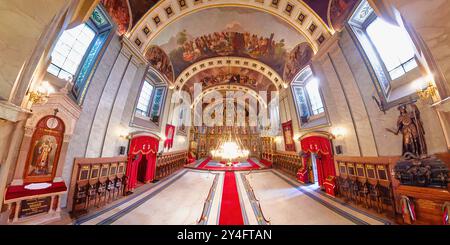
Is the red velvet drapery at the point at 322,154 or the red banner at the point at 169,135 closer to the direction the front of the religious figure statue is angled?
the red banner

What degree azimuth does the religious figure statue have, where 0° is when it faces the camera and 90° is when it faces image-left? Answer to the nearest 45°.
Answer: approximately 45°

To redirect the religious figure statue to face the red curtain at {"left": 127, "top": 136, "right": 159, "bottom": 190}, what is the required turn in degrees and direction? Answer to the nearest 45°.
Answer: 0° — it already faces it

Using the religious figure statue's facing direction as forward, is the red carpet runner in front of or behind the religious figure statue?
in front

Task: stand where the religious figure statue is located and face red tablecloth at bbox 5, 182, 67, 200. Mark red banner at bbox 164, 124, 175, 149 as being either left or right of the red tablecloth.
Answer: right

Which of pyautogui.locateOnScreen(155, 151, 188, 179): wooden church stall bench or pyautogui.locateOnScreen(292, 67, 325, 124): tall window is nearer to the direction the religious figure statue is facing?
the wooden church stall bench

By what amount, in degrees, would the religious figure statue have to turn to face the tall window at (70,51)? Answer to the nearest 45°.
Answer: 0° — it already faces it

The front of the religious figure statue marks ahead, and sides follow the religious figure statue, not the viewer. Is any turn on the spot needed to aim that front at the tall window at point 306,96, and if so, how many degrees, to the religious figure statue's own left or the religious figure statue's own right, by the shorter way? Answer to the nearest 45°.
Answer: approximately 90° to the religious figure statue's own right

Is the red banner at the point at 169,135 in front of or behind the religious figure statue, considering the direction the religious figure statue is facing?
in front

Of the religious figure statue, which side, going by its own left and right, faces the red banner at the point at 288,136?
right
